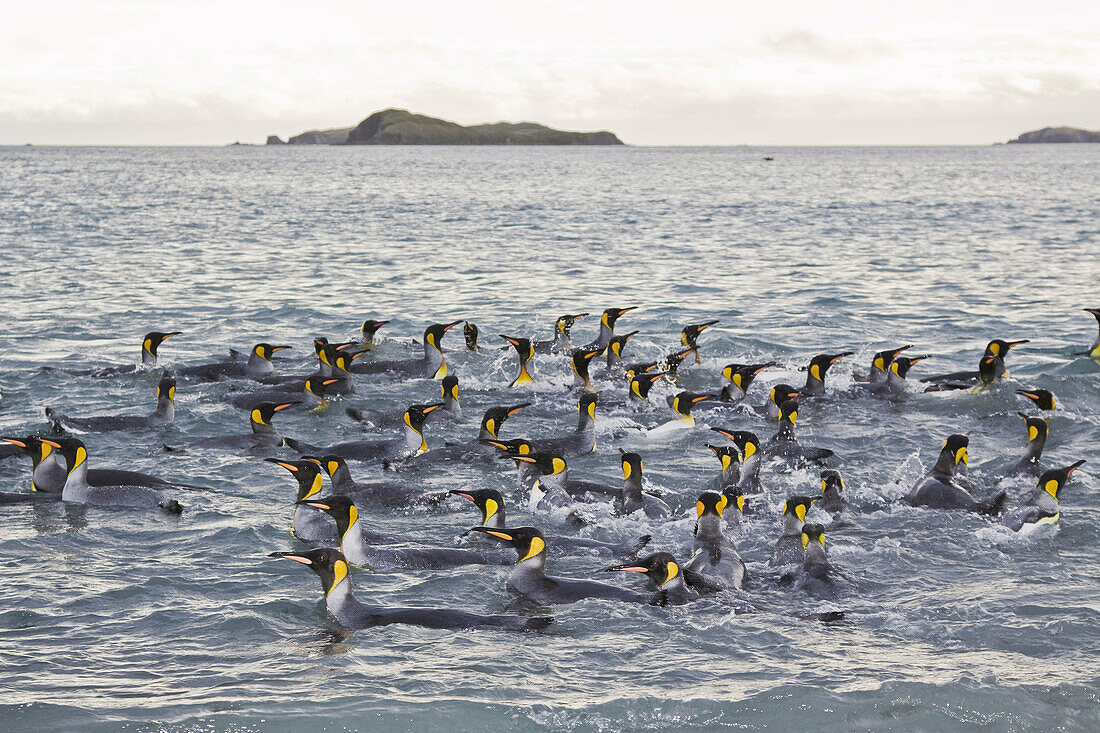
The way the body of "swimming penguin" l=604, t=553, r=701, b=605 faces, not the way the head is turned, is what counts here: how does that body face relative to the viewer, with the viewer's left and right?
facing to the left of the viewer

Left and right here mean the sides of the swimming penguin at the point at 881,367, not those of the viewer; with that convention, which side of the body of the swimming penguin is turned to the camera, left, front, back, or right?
right

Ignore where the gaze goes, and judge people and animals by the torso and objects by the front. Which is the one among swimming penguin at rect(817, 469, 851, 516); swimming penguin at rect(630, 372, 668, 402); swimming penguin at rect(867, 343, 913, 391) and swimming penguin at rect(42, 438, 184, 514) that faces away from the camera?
swimming penguin at rect(817, 469, 851, 516)

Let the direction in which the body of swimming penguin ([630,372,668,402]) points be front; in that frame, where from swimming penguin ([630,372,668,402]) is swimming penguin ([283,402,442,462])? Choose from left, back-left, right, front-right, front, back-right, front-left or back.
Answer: back-right

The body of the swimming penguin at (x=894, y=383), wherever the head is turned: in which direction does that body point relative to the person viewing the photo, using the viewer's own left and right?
facing to the right of the viewer

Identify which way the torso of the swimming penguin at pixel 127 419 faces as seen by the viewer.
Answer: to the viewer's right

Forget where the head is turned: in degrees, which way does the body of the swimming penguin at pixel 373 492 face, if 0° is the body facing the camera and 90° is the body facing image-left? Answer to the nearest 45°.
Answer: approximately 90°

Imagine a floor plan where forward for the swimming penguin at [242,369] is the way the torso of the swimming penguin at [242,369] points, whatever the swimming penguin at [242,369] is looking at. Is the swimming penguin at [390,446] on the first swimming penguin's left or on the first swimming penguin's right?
on the first swimming penguin's right

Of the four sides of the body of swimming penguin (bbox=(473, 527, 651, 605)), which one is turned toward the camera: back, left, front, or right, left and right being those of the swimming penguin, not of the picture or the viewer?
left

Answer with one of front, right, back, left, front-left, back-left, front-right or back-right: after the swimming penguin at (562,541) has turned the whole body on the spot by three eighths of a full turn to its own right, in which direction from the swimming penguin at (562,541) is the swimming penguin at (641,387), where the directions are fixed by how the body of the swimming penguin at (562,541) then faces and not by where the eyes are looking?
front-left

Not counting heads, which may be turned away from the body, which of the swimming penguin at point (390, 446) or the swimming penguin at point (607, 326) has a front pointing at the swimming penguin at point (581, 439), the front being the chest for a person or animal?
the swimming penguin at point (390, 446)

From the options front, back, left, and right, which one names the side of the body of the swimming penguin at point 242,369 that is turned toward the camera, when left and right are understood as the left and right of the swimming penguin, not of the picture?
right

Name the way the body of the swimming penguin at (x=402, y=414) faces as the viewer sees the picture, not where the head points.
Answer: to the viewer's right

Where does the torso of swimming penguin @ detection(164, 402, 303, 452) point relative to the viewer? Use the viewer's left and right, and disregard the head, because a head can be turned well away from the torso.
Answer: facing to the right of the viewer

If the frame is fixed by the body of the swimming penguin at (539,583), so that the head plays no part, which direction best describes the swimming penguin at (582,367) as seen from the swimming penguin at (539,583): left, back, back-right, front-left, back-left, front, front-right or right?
right

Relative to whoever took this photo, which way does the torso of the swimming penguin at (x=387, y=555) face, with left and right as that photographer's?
facing to the left of the viewer

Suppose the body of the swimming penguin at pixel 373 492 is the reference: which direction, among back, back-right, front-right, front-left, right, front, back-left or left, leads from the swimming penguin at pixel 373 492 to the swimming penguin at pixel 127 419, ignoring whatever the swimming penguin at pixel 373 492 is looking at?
front-right

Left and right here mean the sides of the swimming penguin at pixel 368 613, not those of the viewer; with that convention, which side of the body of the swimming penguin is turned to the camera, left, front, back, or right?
left

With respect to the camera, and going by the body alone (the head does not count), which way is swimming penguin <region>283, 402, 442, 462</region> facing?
to the viewer's right
